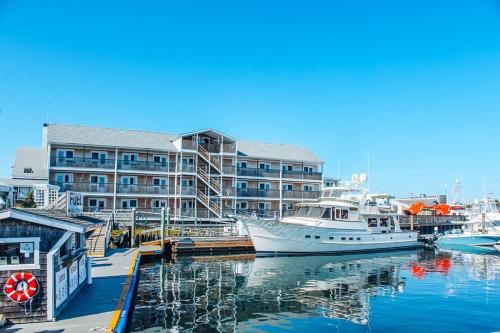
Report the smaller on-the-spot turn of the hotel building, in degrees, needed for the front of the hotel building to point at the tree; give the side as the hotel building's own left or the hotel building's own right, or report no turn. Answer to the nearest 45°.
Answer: approximately 90° to the hotel building's own right

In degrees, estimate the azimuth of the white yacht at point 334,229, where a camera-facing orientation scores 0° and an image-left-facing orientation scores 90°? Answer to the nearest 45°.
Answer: approximately 45°

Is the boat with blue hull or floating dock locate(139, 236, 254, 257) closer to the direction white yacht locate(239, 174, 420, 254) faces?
the floating dock

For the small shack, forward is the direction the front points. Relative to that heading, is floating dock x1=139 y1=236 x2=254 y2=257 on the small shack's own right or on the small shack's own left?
on the small shack's own left

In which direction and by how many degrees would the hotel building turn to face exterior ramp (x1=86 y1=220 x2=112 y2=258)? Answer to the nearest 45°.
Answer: approximately 45° to its right

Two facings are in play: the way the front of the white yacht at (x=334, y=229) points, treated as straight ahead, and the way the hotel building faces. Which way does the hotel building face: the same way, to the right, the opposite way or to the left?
to the left

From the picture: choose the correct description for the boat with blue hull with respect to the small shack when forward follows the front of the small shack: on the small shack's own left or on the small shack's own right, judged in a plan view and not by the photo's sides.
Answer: on the small shack's own left

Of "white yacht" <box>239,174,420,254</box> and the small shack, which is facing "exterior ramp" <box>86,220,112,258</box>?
the white yacht

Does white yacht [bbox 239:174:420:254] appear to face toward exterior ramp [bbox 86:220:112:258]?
yes

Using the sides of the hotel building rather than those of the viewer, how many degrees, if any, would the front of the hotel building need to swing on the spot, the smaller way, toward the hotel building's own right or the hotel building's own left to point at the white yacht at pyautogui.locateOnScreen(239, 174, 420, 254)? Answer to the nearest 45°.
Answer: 0° — it already faces it

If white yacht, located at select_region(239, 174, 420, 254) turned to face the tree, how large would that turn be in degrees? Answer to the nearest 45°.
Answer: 0° — it already faces it
